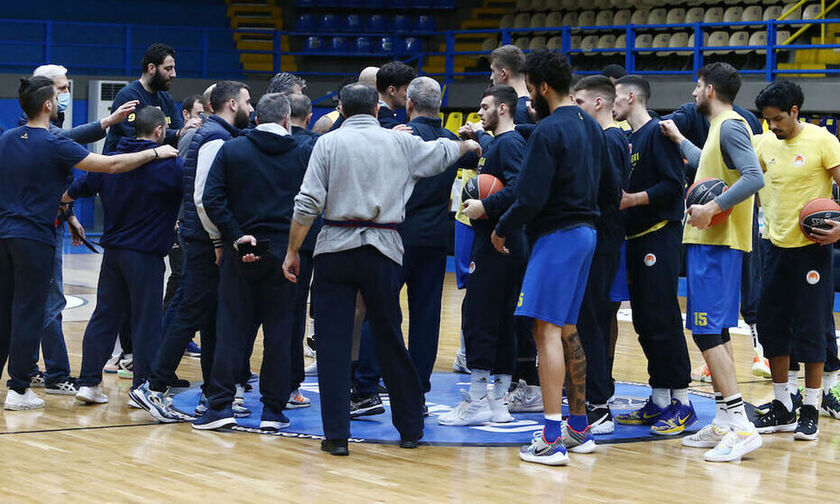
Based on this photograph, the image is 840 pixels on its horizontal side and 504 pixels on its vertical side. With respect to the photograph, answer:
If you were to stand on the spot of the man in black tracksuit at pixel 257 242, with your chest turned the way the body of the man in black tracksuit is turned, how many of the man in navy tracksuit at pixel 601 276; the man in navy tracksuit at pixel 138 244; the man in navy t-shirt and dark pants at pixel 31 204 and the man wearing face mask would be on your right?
1

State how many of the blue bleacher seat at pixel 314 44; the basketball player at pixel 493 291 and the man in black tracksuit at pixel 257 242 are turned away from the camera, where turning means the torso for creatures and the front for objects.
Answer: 1

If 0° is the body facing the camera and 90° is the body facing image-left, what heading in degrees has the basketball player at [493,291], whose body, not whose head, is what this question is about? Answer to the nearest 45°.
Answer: approximately 90°

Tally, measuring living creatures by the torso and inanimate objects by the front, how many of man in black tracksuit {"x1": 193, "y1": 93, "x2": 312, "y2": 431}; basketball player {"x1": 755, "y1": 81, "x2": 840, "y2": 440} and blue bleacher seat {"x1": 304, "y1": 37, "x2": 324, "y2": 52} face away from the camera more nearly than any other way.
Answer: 1

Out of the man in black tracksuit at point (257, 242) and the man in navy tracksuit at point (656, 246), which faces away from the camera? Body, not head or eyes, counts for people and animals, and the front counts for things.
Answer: the man in black tracksuit

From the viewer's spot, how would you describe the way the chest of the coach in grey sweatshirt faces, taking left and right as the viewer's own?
facing away from the viewer

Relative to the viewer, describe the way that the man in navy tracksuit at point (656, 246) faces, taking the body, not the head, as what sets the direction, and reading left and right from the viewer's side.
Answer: facing to the left of the viewer

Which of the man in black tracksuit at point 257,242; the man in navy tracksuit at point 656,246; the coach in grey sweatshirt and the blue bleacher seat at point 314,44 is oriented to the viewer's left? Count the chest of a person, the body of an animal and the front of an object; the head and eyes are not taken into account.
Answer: the man in navy tracksuit

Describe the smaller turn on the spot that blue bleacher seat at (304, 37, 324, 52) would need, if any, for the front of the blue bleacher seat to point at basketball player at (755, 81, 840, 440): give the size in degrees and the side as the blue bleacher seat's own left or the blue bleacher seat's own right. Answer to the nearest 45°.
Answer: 0° — it already faces them

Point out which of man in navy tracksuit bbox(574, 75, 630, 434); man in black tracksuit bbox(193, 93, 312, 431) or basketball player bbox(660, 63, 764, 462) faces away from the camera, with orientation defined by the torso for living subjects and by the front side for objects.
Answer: the man in black tracksuit

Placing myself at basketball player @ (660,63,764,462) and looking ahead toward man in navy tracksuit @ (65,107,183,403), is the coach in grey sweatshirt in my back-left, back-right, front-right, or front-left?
front-left

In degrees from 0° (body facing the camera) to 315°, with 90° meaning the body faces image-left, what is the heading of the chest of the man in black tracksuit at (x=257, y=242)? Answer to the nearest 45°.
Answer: approximately 180°

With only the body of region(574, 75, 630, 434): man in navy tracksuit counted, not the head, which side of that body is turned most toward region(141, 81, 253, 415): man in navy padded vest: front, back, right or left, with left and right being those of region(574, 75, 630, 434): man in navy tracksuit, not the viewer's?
front

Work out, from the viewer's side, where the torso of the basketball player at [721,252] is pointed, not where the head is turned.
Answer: to the viewer's left

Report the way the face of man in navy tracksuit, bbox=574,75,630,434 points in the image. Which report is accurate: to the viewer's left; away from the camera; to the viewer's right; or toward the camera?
to the viewer's left

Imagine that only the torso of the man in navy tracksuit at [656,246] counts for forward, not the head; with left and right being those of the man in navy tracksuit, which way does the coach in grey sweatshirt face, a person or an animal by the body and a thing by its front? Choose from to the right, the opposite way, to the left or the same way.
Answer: to the right

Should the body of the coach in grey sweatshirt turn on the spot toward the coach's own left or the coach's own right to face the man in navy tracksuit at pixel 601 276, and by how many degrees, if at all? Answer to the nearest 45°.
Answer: approximately 90° to the coach's own right

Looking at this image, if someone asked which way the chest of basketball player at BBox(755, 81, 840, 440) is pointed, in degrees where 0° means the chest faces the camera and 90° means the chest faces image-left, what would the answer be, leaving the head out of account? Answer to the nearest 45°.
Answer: approximately 45°
